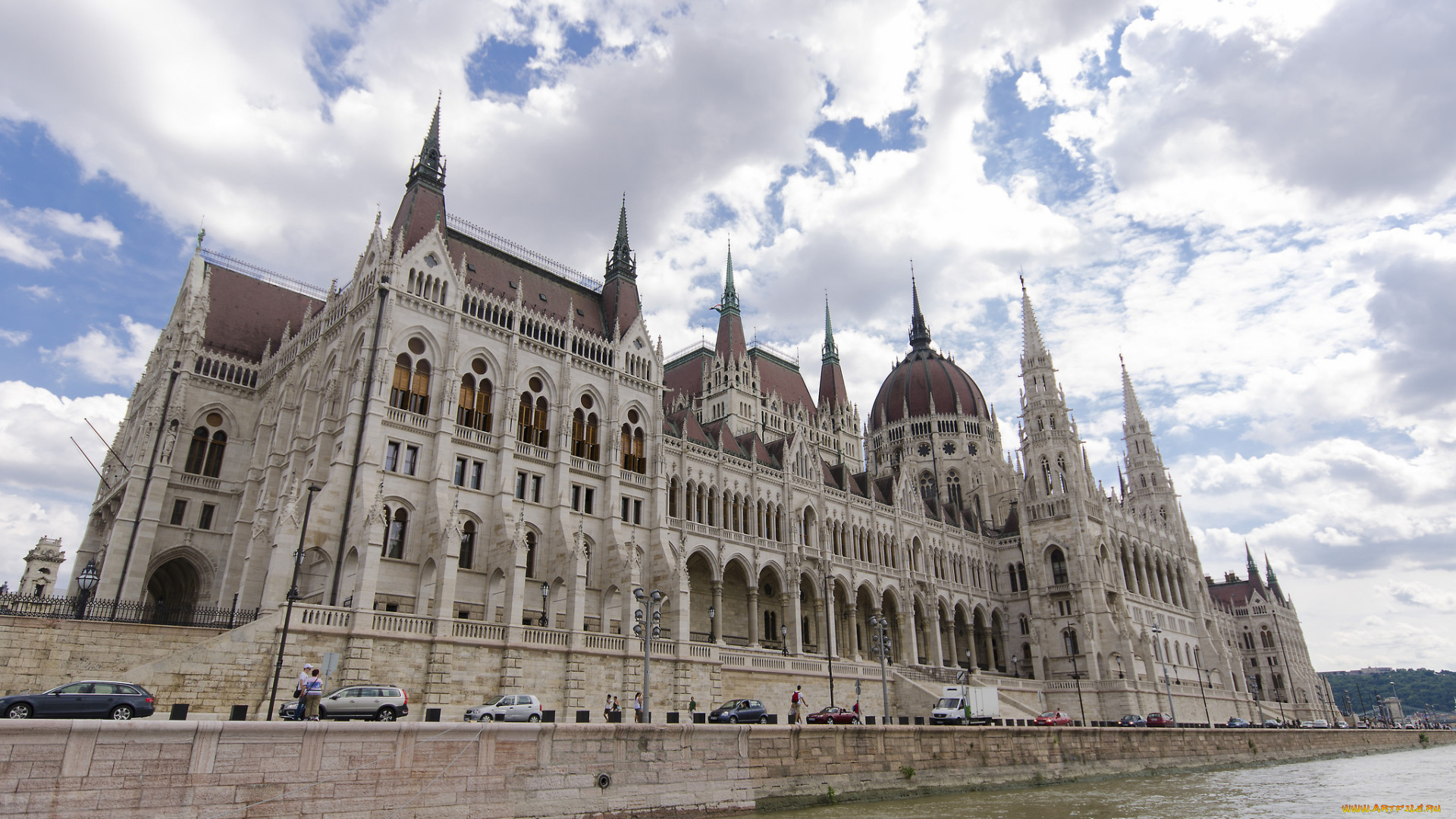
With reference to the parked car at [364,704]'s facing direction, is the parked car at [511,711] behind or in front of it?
behind

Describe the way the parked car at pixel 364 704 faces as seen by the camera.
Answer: facing to the left of the viewer

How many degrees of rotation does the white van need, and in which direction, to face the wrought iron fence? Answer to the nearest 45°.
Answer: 0° — it already faces it

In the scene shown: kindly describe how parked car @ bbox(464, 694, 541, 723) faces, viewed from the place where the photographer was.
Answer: facing to the left of the viewer

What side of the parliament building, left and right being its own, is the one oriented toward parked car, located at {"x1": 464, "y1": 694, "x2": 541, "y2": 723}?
front

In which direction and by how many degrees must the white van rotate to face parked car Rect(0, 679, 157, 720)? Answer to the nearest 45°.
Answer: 0° — it already faces it

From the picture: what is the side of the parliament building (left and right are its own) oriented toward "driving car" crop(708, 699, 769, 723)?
front

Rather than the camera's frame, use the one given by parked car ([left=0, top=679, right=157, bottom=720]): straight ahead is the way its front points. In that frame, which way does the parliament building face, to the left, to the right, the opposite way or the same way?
to the left

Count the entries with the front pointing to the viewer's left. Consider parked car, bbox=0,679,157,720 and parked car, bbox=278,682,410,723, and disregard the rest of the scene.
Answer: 2

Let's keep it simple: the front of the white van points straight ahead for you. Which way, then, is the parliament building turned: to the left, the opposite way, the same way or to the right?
to the left

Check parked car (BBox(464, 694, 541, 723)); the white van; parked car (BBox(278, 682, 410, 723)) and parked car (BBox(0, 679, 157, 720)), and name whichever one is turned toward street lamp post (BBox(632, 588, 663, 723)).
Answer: the white van

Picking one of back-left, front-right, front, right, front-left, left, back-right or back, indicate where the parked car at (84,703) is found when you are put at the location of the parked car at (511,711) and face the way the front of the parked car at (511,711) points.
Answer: front-left

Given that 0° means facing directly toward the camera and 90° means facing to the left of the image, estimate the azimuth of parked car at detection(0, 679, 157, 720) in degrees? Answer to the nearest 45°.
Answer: approximately 90°

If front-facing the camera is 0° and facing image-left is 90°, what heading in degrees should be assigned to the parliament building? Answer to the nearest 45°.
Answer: approximately 315°

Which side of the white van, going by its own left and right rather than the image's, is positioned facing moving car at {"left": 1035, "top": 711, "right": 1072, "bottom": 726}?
back

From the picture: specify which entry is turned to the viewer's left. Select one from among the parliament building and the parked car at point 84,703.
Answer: the parked car

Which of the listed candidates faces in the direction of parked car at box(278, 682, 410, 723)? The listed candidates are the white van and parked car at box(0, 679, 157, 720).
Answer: the white van

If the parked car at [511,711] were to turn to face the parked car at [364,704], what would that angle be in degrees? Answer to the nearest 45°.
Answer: approximately 45° to its left
